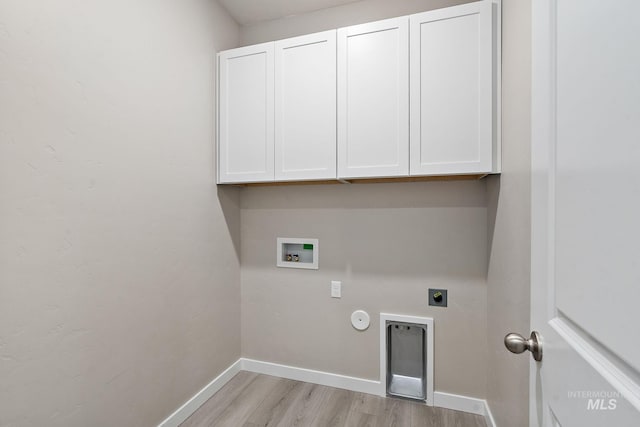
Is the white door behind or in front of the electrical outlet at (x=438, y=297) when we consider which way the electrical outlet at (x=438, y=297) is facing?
in front

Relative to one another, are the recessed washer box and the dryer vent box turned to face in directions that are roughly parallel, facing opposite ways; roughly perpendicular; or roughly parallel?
roughly parallel

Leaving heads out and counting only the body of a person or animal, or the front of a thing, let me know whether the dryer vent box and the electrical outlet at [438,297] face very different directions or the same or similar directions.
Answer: same or similar directions

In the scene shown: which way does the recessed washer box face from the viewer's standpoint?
toward the camera

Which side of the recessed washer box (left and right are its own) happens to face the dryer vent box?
left

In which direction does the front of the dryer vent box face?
toward the camera

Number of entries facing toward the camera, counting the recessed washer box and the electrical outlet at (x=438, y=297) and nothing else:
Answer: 2

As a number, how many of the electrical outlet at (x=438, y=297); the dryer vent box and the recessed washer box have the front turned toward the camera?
3

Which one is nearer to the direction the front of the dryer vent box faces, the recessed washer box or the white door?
the white door

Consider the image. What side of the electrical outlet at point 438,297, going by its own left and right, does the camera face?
front

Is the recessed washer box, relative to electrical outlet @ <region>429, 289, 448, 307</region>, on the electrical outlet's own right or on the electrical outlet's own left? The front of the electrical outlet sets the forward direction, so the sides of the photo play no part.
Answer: on the electrical outlet's own right

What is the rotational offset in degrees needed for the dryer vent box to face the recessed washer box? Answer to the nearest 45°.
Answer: approximately 90° to its right
